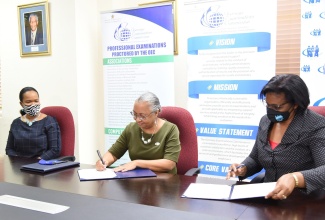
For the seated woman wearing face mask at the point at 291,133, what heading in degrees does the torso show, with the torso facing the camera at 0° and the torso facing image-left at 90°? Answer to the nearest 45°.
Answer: approximately 45°

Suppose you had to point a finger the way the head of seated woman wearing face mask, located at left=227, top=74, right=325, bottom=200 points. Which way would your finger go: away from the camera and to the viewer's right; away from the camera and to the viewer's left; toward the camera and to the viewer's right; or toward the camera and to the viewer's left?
toward the camera and to the viewer's left

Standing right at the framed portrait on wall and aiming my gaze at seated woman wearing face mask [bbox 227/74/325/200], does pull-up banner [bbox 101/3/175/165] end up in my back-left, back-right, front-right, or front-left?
front-left

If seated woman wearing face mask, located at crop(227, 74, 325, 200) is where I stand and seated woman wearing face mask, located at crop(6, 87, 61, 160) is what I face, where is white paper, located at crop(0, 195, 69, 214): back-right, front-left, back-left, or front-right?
front-left

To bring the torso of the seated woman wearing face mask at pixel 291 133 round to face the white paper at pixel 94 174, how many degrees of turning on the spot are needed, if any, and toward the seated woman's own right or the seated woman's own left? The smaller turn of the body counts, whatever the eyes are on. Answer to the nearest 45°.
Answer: approximately 45° to the seated woman's own right

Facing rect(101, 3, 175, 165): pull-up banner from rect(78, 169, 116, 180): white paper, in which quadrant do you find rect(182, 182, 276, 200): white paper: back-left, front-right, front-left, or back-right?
back-right

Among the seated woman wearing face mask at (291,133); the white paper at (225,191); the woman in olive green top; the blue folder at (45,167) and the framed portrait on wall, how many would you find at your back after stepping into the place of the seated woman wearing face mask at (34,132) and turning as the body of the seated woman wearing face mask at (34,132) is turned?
1

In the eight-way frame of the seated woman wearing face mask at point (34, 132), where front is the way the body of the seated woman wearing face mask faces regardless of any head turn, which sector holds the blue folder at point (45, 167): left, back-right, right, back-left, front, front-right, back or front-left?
front

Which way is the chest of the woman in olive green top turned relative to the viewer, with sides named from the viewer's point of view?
facing the viewer and to the left of the viewer

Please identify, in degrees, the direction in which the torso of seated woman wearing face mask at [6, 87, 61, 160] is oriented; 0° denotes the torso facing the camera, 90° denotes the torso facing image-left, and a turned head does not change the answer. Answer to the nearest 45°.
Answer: approximately 0°

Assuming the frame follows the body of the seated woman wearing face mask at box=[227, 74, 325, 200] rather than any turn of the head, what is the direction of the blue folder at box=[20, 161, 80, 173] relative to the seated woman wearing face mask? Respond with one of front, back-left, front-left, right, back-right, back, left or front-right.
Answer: front-right

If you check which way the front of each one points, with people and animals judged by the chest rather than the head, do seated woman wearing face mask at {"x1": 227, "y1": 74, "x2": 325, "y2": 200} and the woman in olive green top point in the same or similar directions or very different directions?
same or similar directions

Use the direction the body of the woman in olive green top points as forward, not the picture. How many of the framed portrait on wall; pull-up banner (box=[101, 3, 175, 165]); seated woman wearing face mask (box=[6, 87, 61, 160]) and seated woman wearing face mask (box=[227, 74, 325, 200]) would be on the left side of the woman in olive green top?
1

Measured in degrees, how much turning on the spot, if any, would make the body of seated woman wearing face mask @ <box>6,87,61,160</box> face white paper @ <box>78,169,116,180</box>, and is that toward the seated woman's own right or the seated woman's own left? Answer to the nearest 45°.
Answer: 0° — they already face it

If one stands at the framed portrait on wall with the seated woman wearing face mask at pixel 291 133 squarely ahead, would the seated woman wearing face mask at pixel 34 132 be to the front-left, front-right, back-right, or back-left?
front-right

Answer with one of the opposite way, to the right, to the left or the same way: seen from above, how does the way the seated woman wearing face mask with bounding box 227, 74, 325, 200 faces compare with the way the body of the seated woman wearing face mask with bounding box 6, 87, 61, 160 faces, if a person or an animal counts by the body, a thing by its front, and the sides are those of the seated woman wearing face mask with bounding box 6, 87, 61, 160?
to the right
